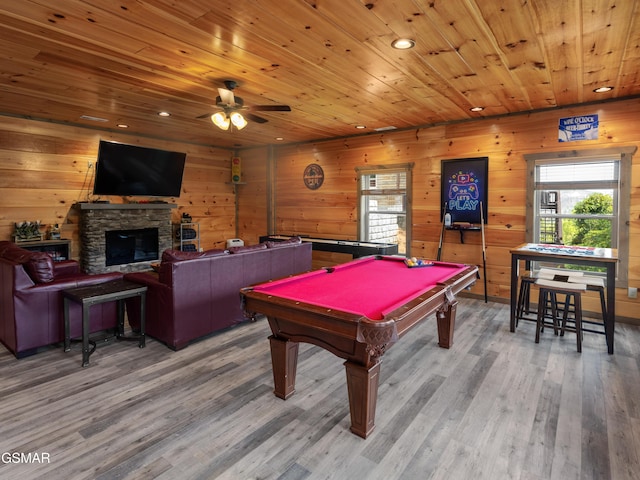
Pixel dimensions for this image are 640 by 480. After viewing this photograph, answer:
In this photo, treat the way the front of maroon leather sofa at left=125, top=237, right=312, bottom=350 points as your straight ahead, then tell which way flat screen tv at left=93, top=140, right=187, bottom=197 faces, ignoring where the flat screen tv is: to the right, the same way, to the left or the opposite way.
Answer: the opposite way

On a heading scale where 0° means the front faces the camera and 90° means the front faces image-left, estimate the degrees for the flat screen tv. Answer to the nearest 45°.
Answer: approximately 315°

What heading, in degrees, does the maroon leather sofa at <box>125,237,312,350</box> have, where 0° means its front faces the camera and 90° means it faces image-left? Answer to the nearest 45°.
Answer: approximately 135°

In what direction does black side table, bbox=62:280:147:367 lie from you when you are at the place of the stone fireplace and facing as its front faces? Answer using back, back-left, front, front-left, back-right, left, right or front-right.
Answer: front-right

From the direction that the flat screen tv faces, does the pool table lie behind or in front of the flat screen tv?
in front

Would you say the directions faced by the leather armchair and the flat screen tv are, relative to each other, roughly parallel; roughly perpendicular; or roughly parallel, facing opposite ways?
roughly perpendicular

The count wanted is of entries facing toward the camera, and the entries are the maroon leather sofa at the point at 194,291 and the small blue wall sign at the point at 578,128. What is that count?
1

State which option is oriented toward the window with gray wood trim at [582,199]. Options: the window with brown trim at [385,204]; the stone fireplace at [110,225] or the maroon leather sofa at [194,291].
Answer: the stone fireplace

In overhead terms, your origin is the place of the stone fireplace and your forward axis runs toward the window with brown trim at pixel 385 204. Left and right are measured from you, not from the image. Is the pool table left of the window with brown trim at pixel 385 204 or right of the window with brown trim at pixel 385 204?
right

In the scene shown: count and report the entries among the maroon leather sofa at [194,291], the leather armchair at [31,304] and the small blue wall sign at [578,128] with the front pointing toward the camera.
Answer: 1
